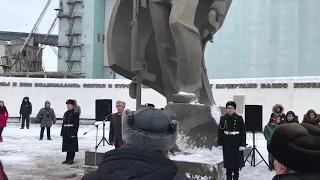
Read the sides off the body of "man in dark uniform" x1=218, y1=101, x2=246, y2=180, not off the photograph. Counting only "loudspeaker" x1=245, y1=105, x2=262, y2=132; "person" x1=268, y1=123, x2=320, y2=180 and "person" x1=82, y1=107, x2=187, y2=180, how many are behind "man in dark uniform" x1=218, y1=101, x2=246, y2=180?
1

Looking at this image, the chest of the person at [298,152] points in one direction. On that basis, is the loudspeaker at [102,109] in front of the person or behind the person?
in front

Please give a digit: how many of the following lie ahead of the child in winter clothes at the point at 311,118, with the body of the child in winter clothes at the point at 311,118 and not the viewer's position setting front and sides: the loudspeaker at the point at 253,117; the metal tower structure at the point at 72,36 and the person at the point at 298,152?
1

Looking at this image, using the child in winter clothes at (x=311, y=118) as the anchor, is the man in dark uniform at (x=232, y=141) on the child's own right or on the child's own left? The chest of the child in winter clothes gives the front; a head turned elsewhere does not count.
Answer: on the child's own right

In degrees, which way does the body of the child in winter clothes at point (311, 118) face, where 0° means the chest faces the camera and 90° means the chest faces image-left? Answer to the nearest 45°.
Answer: approximately 0°

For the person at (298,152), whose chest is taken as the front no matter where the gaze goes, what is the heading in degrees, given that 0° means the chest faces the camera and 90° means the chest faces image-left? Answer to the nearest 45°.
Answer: approximately 135°

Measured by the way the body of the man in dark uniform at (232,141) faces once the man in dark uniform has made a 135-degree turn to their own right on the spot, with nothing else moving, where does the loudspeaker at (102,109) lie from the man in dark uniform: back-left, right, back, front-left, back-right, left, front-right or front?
front

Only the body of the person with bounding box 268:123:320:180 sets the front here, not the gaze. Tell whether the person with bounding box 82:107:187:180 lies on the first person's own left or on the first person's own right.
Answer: on the first person's own left

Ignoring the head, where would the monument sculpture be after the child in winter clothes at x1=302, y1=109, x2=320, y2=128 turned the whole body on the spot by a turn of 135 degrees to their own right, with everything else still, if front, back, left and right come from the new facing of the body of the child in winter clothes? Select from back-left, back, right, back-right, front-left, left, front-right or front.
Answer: front-left

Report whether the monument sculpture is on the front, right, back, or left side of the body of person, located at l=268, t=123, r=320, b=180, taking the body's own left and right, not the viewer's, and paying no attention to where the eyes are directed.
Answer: front
